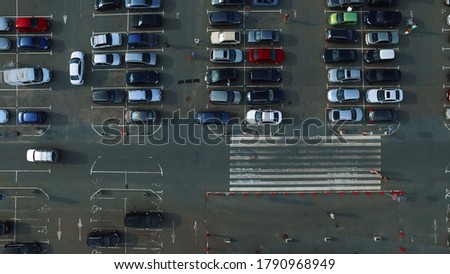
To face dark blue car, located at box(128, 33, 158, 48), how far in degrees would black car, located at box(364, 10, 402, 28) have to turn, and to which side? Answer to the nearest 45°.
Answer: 0° — it already faces it

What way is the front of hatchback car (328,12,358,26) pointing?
to the viewer's left

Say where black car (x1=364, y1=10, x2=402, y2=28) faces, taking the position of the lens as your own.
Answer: facing to the left of the viewer

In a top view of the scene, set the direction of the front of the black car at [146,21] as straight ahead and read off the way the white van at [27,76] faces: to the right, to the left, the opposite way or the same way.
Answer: the opposite way

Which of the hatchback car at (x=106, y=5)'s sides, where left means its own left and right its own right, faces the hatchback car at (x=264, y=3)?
back

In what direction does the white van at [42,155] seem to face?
to the viewer's left

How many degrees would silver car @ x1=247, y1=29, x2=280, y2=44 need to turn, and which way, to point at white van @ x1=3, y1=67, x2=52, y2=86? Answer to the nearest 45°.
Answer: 0° — it already faces it

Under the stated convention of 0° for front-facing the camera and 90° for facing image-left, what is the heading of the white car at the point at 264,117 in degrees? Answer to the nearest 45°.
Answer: approximately 90°
